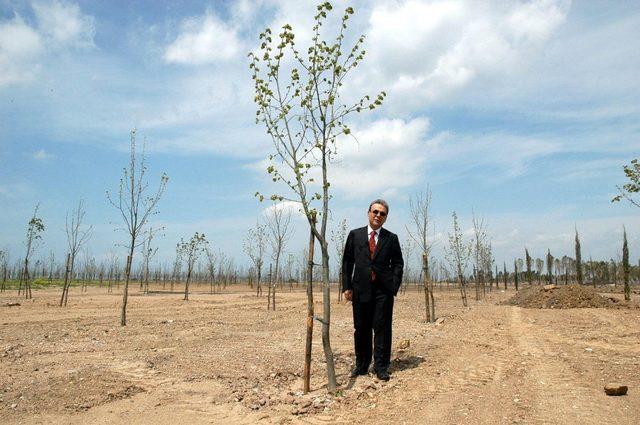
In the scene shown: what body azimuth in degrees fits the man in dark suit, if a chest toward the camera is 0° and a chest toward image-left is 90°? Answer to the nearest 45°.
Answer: approximately 0°

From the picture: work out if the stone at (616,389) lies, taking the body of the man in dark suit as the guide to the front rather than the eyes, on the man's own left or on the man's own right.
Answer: on the man's own left

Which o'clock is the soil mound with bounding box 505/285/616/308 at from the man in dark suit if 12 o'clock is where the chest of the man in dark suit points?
The soil mound is roughly at 7 o'clock from the man in dark suit.

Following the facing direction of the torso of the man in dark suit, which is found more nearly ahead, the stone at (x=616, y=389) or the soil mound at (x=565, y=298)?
the stone
